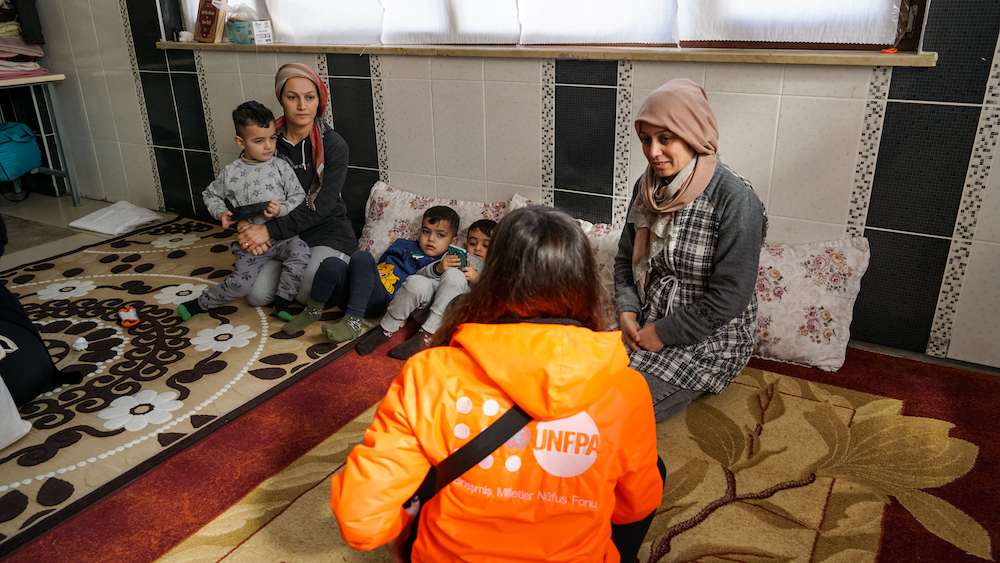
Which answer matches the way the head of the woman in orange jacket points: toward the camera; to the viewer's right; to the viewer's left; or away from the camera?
away from the camera

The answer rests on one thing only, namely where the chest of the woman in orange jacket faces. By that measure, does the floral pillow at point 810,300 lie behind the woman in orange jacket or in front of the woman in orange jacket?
in front

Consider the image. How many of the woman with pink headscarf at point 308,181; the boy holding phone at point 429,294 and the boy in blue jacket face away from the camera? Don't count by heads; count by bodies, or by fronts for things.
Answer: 0

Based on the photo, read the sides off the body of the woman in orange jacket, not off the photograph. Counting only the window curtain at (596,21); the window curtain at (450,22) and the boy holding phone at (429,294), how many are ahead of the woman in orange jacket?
3

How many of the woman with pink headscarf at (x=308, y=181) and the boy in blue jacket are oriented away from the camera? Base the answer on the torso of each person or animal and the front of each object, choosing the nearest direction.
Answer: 0

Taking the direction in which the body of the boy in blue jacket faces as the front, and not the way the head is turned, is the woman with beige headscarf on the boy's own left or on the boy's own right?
on the boy's own left

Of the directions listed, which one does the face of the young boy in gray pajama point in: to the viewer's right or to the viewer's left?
to the viewer's right

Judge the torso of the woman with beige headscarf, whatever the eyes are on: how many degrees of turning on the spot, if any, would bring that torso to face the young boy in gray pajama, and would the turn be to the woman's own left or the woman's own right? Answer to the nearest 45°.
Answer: approximately 45° to the woman's own right

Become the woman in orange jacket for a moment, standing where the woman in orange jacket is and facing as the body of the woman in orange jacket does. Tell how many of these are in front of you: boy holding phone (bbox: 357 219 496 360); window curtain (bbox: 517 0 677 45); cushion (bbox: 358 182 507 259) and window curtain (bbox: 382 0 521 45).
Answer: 4

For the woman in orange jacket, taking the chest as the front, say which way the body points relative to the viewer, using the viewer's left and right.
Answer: facing away from the viewer

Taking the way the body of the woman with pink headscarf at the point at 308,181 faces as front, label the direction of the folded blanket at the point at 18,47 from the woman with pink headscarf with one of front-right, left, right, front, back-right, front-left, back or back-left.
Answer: right

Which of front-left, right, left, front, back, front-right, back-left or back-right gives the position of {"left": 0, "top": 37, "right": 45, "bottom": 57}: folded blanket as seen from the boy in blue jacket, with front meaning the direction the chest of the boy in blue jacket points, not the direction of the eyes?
right

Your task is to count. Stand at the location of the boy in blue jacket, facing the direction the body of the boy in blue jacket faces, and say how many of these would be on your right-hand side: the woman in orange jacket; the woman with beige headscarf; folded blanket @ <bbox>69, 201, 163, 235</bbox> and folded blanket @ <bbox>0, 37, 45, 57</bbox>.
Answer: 2
